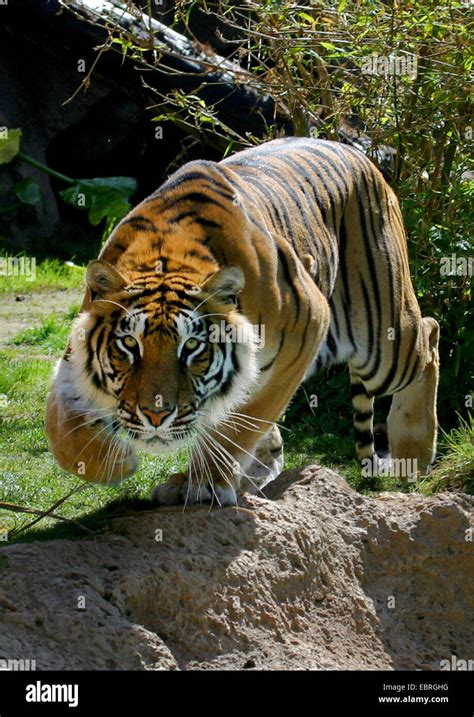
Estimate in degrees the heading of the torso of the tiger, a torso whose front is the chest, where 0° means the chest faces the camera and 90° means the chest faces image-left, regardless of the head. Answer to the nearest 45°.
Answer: approximately 45°
